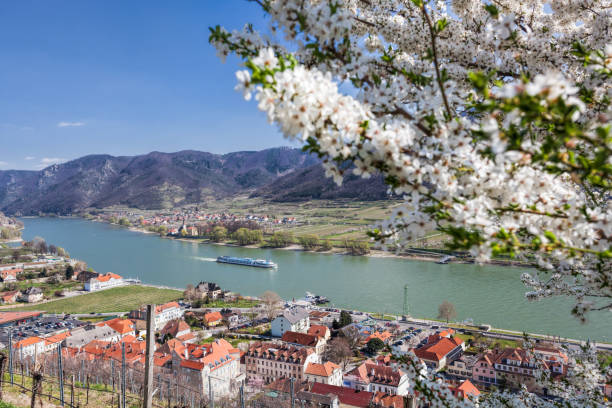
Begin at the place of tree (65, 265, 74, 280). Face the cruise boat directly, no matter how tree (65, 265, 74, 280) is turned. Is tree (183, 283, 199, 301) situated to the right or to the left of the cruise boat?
right

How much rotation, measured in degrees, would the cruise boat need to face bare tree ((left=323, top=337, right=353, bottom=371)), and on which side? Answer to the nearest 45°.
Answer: approximately 45° to its right

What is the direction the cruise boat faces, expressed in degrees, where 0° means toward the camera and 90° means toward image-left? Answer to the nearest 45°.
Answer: approximately 315°

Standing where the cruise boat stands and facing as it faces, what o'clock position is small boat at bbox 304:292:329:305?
The small boat is roughly at 1 o'clock from the cruise boat.

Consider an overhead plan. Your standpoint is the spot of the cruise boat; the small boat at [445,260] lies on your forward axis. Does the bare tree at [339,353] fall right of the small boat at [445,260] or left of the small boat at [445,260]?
right

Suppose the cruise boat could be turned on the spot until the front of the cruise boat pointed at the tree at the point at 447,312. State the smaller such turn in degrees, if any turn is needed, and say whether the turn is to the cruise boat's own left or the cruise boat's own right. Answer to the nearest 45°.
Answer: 0° — it already faces it

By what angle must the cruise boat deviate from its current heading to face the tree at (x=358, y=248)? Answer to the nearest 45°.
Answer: approximately 45° to its left

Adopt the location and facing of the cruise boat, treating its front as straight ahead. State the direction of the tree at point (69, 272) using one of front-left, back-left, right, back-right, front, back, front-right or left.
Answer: back-right
